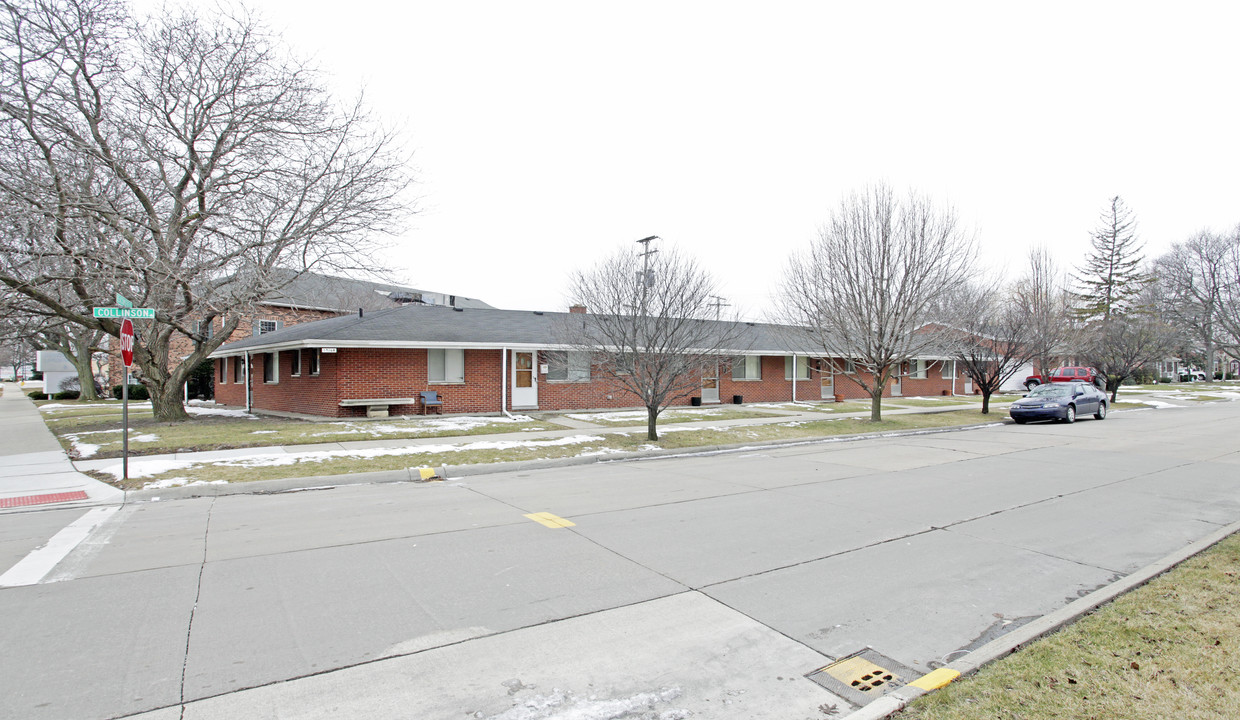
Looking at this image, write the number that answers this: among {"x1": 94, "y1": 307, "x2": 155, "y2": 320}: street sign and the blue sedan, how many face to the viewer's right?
0

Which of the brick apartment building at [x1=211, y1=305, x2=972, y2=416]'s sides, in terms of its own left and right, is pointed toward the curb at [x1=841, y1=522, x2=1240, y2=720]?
front

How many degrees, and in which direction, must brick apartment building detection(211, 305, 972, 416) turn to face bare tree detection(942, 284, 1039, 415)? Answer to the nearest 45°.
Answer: approximately 45° to its left

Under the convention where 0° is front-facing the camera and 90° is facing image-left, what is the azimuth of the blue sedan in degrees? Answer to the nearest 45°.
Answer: approximately 45°

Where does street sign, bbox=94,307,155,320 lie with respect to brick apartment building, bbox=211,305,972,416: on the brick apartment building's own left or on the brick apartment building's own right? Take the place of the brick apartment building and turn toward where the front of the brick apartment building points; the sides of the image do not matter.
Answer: on the brick apartment building's own right

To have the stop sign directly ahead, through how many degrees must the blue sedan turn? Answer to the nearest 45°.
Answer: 0° — it already faces it

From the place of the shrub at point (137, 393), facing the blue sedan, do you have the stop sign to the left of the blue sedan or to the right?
right

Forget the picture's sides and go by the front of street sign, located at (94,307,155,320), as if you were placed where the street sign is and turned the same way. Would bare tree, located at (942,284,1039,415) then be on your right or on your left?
on your left

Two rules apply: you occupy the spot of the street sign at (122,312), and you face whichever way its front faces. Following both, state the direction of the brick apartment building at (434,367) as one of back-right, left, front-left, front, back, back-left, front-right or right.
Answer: back-left

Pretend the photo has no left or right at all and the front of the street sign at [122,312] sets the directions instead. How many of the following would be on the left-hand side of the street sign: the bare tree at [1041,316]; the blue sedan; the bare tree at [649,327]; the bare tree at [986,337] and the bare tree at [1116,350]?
5

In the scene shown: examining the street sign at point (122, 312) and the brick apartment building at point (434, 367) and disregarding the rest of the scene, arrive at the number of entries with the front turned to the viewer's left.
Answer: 0

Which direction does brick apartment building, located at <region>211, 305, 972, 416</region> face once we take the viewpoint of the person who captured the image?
facing the viewer and to the right of the viewer

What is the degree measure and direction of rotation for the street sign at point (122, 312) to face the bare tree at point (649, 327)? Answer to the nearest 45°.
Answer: approximately 90° to its left

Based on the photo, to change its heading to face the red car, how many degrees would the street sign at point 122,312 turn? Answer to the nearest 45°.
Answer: approximately 90° to its left
